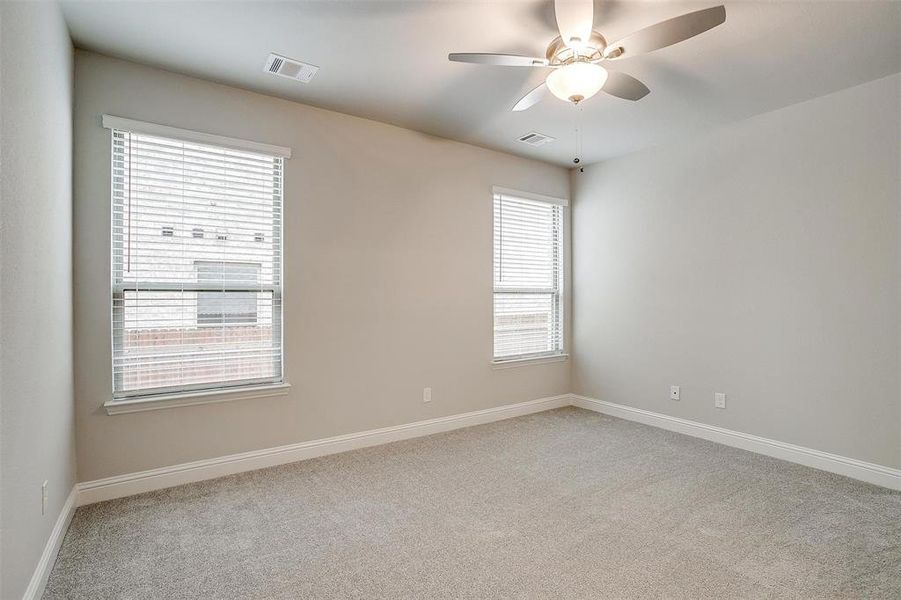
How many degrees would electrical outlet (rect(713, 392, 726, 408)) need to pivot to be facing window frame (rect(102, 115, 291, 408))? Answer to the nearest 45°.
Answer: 0° — it already faces it

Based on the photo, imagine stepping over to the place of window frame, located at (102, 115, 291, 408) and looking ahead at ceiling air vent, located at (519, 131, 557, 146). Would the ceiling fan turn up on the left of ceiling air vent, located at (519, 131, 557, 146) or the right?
right

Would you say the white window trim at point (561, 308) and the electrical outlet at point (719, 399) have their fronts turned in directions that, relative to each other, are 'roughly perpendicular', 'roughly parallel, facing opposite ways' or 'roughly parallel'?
roughly perpendicular

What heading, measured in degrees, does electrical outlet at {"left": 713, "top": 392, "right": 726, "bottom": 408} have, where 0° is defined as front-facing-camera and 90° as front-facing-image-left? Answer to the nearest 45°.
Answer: approximately 45°

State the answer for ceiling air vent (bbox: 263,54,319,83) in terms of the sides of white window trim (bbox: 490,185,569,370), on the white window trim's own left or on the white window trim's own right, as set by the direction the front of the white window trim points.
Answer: on the white window trim's own right

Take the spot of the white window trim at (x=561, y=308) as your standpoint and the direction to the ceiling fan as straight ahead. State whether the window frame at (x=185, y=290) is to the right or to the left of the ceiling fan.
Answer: right

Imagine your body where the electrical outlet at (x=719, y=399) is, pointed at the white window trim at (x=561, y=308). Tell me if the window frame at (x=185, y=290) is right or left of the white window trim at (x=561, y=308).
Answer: left

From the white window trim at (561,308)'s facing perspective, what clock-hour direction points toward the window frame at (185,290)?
The window frame is roughly at 3 o'clock from the white window trim.

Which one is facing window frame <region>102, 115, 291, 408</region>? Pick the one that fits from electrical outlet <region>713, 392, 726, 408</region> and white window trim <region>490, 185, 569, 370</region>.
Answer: the electrical outlet

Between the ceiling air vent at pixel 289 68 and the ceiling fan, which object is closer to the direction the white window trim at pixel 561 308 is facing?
the ceiling fan

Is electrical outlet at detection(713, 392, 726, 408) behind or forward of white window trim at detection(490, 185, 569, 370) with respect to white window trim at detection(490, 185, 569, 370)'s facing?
forward

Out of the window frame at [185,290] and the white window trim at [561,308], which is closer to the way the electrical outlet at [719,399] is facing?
the window frame

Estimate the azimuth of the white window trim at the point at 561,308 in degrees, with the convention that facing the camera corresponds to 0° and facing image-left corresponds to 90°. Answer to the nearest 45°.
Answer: approximately 315°
